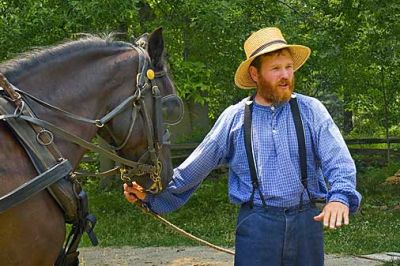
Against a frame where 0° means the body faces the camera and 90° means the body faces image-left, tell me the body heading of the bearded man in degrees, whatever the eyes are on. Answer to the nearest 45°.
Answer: approximately 0°

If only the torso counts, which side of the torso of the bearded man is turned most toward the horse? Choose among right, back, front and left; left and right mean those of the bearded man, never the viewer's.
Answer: right

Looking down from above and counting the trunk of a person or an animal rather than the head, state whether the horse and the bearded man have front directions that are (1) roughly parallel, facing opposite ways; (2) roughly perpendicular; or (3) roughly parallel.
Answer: roughly perpendicular

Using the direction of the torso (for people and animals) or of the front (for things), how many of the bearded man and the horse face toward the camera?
1

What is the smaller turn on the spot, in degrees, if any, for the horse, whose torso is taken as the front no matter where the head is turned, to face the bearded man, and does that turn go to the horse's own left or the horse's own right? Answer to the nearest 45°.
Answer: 0° — it already faces them

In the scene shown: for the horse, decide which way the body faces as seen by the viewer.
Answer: to the viewer's right
